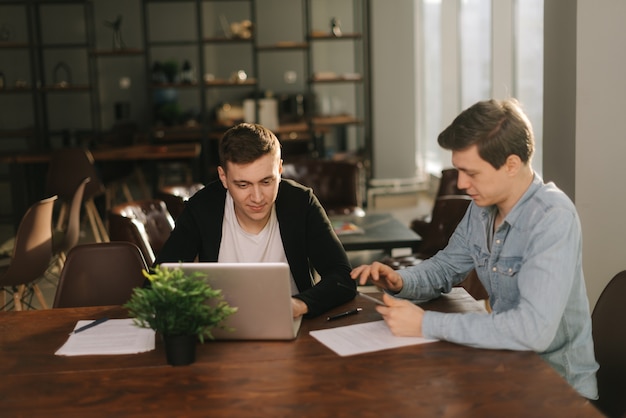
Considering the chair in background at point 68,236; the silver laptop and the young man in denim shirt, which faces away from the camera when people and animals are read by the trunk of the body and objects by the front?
the silver laptop

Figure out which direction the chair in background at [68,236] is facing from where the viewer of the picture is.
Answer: facing to the left of the viewer

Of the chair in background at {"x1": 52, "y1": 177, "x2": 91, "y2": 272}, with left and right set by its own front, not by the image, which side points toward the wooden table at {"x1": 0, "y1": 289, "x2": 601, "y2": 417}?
left

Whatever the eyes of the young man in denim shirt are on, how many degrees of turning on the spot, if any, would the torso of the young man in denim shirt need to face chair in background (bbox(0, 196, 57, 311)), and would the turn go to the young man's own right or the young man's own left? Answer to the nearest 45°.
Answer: approximately 90° to the young man's own right

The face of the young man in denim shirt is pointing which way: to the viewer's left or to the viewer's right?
to the viewer's left

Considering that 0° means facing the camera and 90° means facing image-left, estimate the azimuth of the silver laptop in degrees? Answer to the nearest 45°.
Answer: approximately 180°

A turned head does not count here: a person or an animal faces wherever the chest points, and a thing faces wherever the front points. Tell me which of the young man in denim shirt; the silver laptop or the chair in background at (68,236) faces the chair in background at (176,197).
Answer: the silver laptop

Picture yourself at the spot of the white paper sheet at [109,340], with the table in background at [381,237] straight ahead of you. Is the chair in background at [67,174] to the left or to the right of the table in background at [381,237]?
left

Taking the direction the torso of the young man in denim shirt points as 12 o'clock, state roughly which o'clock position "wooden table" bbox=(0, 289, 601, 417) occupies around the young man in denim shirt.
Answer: The wooden table is roughly at 12 o'clock from the young man in denim shirt.

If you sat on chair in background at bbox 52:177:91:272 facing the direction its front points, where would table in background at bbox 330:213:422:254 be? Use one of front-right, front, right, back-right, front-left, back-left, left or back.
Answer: back-left

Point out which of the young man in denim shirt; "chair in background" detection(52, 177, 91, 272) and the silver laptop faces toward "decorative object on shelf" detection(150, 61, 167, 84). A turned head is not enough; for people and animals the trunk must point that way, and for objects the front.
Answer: the silver laptop

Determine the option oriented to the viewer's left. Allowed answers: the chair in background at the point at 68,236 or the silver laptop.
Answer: the chair in background
